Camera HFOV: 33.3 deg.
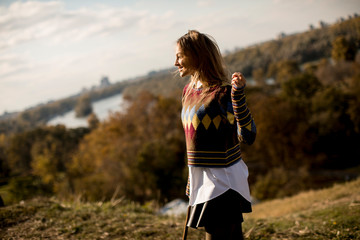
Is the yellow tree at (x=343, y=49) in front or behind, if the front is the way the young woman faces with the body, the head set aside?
behind
